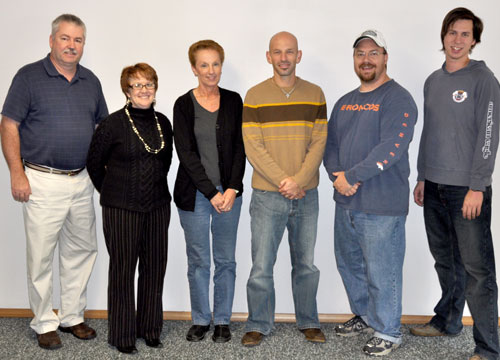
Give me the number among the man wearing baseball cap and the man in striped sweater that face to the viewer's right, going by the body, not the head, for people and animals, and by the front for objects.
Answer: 0

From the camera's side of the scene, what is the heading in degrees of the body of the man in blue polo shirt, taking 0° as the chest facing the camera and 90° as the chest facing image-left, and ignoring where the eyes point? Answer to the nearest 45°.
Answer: approximately 315°

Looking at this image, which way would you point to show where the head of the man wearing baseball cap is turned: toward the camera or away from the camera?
toward the camera

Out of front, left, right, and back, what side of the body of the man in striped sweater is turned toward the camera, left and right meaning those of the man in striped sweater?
front

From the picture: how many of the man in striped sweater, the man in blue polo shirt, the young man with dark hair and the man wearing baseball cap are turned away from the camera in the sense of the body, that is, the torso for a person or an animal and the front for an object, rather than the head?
0

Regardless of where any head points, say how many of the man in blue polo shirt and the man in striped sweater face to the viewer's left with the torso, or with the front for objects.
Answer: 0

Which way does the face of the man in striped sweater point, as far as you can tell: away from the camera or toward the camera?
toward the camera

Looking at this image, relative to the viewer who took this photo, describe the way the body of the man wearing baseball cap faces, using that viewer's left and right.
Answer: facing the viewer and to the left of the viewer

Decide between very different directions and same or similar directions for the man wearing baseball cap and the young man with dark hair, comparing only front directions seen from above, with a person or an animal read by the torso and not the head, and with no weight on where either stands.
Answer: same or similar directions

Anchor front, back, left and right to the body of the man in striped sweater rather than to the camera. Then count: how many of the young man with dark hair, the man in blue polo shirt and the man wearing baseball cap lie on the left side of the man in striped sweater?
2
